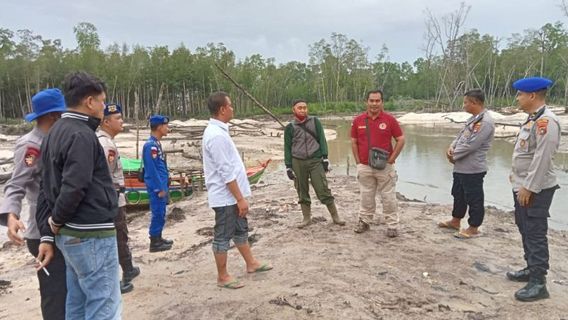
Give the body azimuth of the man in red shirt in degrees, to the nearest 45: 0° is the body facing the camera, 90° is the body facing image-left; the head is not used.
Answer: approximately 0°

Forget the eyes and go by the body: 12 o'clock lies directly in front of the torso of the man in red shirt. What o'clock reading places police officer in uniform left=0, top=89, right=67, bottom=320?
The police officer in uniform is roughly at 1 o'clock from the man in red shirt.

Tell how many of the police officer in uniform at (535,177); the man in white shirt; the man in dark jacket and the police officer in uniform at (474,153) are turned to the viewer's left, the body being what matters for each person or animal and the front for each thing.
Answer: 2

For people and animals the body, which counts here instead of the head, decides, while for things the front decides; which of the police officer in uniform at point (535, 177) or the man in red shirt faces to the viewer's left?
the police officer in uniform

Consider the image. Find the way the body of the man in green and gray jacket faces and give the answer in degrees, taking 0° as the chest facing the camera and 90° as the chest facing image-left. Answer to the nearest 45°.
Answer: approximately 0°

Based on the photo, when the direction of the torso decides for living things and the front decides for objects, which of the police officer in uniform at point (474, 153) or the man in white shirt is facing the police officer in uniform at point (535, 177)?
the man in white shirt

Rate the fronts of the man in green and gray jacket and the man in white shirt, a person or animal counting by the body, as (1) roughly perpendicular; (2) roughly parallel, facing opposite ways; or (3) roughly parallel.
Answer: roughly perpendicular

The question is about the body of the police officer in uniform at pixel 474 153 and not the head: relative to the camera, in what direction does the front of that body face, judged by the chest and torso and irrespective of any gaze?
to the viewer's left

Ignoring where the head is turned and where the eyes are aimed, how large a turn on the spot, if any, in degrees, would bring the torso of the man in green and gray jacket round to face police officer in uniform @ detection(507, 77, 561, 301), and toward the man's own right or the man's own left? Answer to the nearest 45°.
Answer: approximately 45° to the man's own left

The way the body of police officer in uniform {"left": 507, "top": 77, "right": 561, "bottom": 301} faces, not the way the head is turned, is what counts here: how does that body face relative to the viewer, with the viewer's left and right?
facing to the left of the viewer

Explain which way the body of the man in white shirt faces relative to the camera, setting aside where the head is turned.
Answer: to the viewer's right

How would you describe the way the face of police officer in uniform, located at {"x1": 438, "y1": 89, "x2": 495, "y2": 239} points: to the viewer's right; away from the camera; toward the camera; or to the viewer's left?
to the viewer's left

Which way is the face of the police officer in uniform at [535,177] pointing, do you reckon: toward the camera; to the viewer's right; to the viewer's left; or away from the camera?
to the viewer's left

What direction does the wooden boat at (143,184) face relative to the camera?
to the viewer's right
